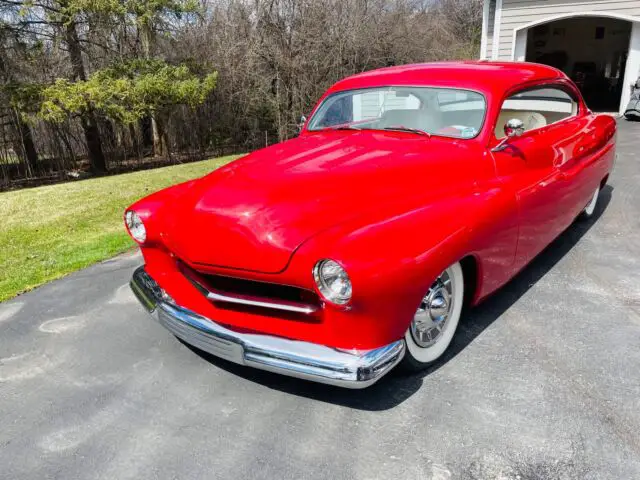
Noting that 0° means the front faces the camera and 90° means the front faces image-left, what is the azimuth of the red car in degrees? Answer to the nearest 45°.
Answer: approximately 45°

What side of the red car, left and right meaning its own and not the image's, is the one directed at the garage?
back
